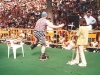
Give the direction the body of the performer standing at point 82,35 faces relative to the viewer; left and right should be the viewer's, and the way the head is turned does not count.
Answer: facing away from the viewer and to the left of the viewer
